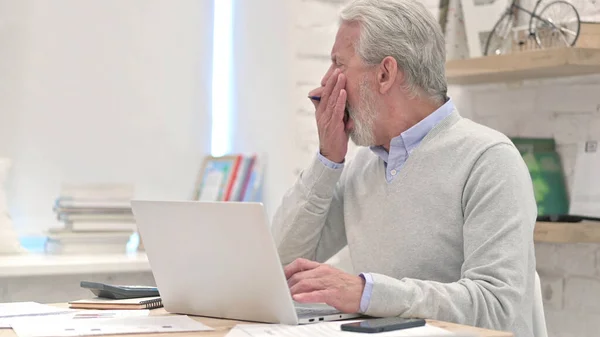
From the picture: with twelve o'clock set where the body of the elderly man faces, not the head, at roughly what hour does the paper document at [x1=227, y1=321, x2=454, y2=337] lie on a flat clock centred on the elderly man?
The paper document is roughly at 11 o'clock from the elderly man.

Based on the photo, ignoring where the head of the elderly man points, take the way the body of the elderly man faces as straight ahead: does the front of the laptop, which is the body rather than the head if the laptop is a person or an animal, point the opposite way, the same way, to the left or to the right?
the opposite way

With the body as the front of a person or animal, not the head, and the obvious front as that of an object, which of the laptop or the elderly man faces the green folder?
the laptop

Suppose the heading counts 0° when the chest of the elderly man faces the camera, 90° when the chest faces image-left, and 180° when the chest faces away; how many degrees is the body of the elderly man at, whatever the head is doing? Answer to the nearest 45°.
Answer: approximately 45°

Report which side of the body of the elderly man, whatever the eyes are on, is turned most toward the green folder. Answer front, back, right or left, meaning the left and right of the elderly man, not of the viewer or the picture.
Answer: back

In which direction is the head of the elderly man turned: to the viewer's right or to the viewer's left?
to the viewer's left

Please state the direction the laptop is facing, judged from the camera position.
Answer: facing away from the viewer and to the right of the viewer

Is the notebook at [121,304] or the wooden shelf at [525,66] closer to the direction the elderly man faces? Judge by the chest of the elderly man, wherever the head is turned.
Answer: the notebook
